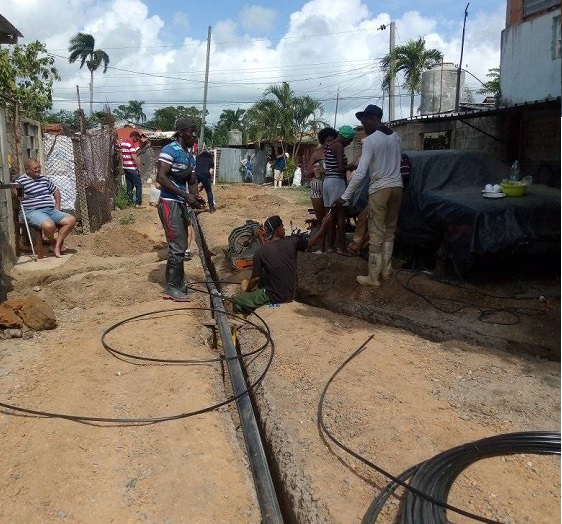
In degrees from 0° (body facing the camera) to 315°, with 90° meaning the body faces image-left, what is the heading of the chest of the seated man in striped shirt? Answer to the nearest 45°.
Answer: approximately 315°

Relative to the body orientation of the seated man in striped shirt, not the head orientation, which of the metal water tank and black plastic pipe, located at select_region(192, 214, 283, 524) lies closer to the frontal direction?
the black plastic pipe

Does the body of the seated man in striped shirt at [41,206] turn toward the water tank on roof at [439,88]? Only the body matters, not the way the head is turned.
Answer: no

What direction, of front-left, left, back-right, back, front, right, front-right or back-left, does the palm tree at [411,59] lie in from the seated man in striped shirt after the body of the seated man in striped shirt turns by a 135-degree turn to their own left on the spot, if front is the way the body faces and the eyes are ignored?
front-right

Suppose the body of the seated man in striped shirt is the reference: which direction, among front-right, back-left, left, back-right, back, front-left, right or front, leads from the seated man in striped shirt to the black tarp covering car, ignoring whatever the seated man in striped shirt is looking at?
front

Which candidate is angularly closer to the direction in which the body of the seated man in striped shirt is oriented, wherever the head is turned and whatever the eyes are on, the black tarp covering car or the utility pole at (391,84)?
the black tarp covering car

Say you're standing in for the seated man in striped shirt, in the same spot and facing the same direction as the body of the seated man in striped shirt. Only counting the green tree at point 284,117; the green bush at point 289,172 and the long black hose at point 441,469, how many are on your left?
2

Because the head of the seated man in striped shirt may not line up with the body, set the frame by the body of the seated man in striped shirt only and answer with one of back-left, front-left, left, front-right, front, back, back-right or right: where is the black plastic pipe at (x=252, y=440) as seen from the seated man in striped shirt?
front-right

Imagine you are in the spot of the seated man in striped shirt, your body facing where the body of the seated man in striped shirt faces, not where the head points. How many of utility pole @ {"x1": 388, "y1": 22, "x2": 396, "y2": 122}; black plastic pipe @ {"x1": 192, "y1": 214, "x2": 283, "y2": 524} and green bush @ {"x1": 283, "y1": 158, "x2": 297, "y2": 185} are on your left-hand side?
2

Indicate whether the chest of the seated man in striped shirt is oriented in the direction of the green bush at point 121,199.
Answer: no

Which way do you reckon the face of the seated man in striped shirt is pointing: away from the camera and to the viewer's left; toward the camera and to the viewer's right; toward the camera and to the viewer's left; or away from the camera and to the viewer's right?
toward the camera and to the viewer's right

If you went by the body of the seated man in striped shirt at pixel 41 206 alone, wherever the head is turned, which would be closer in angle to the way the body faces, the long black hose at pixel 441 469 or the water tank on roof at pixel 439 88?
the long black hose

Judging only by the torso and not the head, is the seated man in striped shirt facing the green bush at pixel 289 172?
no

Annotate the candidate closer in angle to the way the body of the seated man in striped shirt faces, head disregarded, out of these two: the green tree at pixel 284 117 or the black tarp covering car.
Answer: the black tarp covering car

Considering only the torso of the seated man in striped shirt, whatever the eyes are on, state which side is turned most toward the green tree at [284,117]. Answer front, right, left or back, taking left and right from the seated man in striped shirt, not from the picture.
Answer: left

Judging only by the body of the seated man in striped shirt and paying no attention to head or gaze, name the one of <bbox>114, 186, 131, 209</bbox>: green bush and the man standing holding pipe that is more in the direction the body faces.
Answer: the man standing holding pipe
